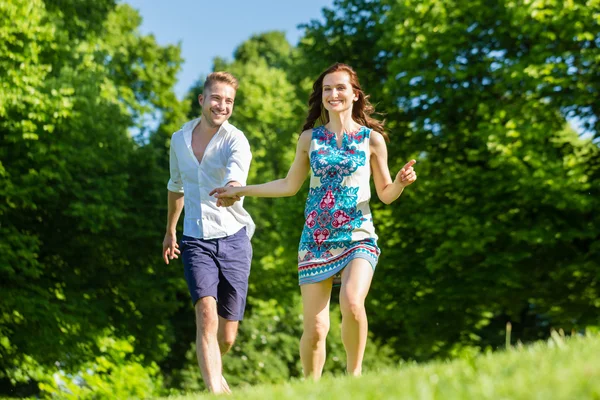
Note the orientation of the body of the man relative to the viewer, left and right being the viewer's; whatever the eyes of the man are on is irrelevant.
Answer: facing the viewer

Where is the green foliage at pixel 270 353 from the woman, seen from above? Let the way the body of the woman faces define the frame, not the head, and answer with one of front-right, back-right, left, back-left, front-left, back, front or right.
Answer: back

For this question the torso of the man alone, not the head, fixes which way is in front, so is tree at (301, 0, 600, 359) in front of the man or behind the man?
behind

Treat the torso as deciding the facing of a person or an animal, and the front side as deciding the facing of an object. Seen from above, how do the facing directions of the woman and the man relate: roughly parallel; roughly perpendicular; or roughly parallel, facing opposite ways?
roughly parallel

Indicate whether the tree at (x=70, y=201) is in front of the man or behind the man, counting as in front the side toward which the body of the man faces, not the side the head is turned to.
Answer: behind

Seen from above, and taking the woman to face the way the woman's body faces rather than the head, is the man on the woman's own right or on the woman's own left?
on the woman's own right

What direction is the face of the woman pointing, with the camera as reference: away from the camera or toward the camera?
toward the camera

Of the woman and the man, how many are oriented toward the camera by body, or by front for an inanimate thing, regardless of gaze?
2

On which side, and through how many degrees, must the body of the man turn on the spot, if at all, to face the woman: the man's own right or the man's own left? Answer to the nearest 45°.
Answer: approximately 45° to the man's own left

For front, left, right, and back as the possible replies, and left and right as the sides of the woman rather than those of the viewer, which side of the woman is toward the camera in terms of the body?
front

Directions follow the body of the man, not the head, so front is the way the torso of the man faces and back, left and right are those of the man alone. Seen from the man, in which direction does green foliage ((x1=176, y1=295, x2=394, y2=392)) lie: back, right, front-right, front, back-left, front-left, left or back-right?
back
